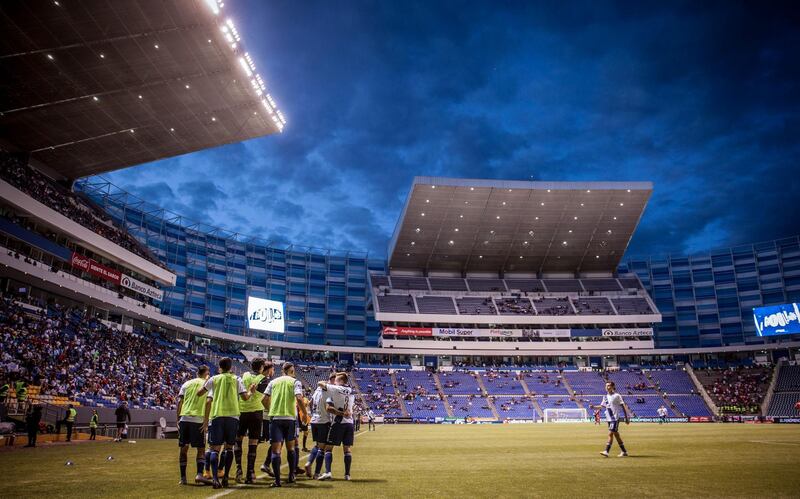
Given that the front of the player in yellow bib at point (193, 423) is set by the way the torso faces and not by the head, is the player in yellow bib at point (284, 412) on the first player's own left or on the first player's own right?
on the first player's own right

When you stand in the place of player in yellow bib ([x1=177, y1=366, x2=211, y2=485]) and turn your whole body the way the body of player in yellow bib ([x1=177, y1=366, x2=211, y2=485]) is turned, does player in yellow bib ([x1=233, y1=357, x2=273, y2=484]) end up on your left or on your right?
on your right

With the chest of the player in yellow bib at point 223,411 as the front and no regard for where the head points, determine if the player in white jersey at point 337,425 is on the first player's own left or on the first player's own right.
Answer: on the first player's own right

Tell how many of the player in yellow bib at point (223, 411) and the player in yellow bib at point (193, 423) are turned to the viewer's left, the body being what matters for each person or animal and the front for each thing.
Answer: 0

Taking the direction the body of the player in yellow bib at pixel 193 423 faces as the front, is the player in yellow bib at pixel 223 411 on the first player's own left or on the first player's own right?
on the first player's own right

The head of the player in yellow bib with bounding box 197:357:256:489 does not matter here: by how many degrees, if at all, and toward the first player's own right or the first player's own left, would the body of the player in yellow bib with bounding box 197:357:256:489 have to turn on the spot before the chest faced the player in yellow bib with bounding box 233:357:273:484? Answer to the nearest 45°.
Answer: approximately 45° to the first player's own right

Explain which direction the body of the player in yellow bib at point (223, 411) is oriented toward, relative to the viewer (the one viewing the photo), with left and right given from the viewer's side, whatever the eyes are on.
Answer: facing away from the viewer

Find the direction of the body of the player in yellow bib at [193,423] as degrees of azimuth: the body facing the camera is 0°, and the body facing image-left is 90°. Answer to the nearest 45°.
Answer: approximately 225°

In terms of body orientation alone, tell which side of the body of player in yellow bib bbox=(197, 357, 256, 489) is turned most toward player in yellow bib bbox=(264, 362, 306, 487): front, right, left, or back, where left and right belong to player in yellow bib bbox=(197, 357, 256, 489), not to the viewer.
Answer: right
